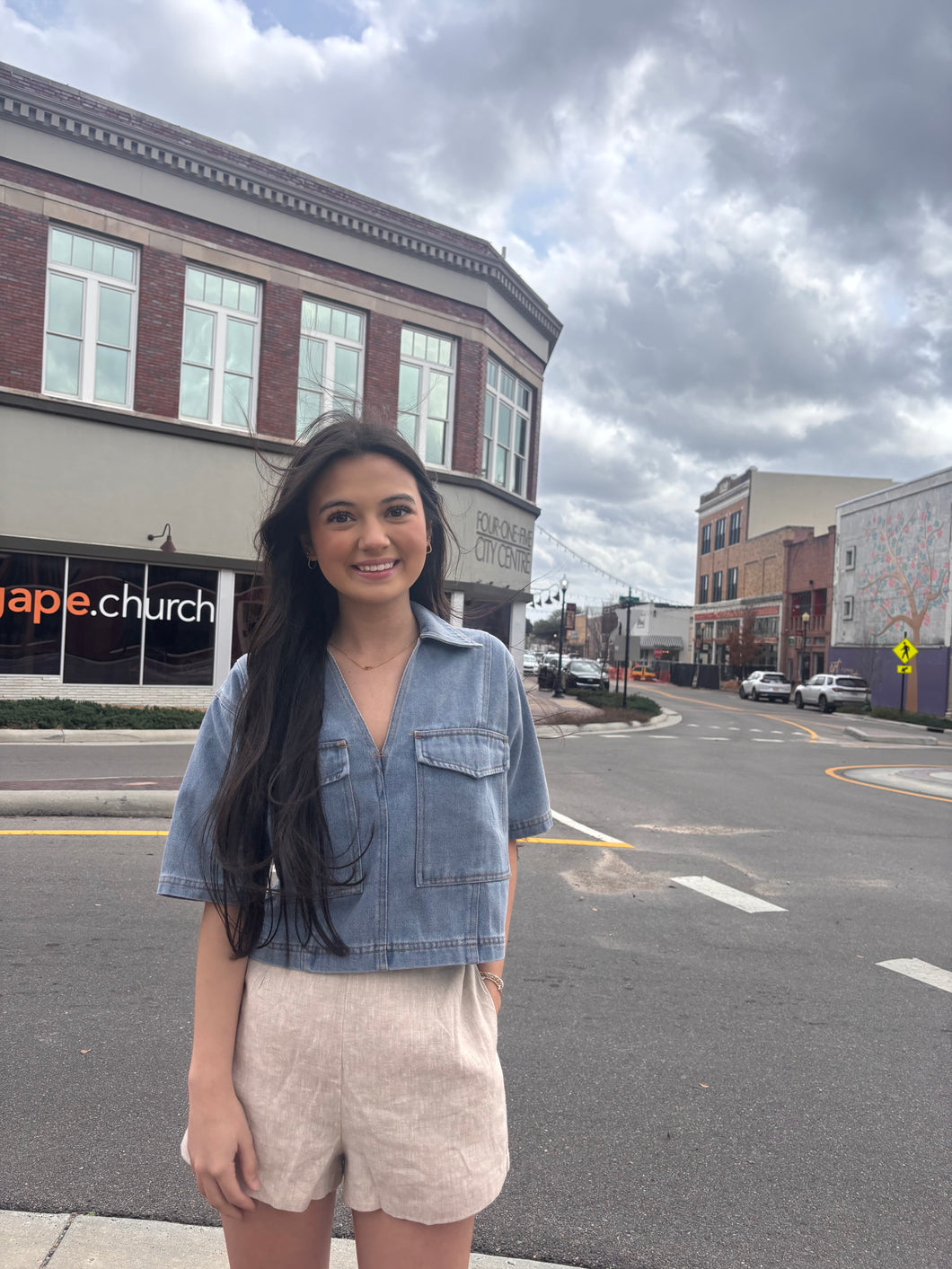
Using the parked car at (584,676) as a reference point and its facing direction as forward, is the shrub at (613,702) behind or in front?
in front

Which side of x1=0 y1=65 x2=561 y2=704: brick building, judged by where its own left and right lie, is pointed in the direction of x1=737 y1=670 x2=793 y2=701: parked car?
left

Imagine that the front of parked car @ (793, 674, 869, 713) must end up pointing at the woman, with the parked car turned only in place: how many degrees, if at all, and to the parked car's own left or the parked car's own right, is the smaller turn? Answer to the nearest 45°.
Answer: approximately 135° to the parked car's own left

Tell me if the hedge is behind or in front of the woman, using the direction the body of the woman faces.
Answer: behind

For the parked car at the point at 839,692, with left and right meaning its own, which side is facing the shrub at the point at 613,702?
left

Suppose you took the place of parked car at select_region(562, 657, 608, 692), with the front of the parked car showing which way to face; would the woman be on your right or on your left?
on your right

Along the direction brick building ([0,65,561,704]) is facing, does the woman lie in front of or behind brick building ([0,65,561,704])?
in front

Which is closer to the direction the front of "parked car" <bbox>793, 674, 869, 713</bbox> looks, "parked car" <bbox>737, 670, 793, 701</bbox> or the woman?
the parked car

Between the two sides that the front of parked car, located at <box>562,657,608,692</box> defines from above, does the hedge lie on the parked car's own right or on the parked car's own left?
on the parked car's own right

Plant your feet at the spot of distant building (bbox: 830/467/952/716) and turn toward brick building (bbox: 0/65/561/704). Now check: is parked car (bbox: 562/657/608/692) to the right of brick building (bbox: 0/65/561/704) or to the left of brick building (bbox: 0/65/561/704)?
right

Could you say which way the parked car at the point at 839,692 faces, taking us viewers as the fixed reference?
facing away from the viewer and to the left of the viewer

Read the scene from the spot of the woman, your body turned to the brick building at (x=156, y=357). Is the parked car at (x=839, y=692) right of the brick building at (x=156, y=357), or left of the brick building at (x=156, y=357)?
right

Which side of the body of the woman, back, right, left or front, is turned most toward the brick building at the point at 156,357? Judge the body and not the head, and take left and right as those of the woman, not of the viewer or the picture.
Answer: back

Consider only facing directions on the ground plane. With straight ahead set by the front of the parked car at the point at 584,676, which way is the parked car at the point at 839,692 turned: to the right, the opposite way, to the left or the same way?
the opposite way

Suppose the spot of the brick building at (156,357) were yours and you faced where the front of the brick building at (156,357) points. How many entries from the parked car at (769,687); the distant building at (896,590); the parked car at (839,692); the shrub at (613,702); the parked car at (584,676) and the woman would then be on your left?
5
